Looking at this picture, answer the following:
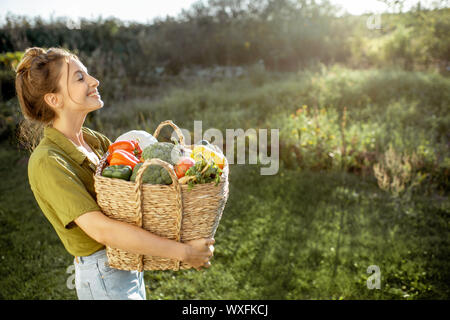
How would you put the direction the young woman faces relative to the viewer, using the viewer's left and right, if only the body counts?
facing to the right of the viewer

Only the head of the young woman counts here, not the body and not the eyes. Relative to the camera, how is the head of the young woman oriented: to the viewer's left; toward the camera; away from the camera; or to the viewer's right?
to the viewer's right
